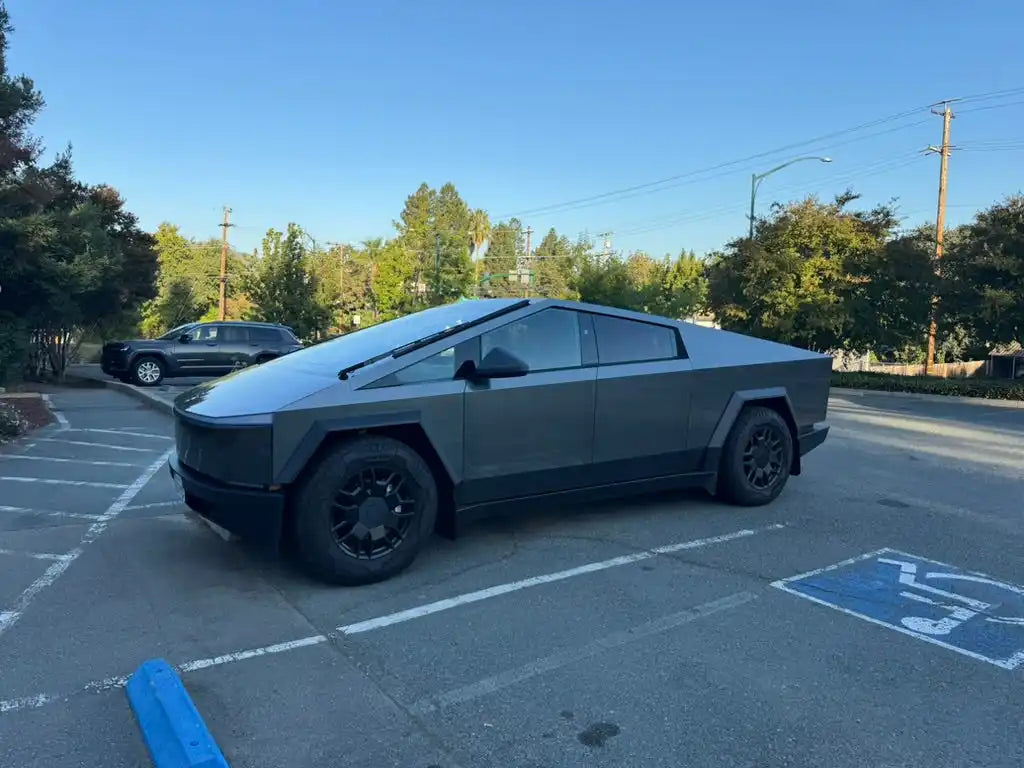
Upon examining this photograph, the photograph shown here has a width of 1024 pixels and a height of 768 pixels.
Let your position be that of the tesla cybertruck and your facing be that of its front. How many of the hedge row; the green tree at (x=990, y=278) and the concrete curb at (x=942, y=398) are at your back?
3

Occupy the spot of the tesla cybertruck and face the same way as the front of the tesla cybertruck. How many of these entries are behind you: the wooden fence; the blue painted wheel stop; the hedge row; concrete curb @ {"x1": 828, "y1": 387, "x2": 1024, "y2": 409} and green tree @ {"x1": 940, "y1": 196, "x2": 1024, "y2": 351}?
4

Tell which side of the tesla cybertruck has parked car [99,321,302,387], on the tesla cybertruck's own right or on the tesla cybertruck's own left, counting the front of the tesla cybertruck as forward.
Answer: on the tesla cybertruck's own right

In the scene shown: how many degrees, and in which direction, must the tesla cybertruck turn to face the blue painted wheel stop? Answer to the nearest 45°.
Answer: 0° — it already faces it

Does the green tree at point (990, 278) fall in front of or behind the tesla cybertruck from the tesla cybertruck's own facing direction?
behind

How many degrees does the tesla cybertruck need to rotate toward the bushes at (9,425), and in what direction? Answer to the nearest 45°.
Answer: approximately 90° to its right

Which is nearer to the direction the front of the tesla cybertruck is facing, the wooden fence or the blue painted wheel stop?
the blue painted wheel stop

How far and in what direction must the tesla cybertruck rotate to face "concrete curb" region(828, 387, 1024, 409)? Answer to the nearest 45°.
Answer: approximately 180°

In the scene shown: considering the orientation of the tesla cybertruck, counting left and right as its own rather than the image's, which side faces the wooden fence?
back

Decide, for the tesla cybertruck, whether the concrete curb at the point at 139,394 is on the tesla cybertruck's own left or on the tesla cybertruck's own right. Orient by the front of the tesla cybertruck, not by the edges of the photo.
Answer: on the tesla cybertruck's own right

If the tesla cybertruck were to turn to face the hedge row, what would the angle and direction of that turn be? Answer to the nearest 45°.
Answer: approximately 180°

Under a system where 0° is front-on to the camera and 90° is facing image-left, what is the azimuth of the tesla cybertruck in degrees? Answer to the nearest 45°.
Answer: approximately 45°
